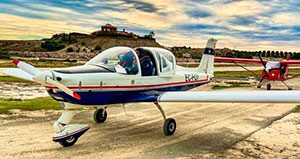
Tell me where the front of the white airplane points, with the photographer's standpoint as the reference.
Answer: facing the viewer and to the left of the viewer
